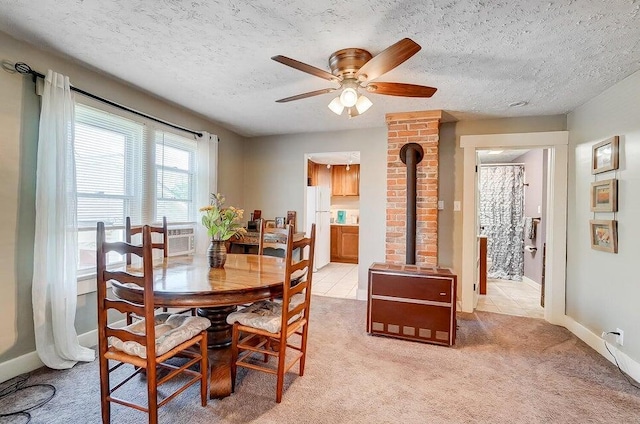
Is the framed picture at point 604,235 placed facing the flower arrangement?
yes

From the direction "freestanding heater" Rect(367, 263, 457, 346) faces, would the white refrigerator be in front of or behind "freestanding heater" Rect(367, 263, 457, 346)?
behind

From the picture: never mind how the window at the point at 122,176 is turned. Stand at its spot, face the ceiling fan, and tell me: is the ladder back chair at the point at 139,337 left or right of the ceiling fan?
right

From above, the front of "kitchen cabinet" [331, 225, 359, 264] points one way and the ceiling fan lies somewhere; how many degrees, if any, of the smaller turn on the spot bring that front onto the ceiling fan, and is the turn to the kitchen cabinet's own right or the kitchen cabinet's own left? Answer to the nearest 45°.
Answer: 0° — it already faces it

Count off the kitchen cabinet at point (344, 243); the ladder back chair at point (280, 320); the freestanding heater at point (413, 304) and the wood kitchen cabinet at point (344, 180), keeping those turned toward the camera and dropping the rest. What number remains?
3

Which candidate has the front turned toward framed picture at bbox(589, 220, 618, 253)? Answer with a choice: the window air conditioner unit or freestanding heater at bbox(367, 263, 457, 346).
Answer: the window air conditioner unit

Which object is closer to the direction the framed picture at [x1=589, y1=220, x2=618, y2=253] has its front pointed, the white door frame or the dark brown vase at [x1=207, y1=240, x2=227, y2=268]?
the dark brown vase

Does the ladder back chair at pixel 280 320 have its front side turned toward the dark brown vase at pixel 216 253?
yes

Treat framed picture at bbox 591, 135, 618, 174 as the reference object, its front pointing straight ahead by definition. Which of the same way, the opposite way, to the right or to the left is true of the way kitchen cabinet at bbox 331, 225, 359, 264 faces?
to the left

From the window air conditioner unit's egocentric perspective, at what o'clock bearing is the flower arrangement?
The flower arrangement is roughly at 1 o'clock from the window air conditioner unit.

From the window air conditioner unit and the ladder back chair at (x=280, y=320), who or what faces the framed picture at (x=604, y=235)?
the window air conditioner unit

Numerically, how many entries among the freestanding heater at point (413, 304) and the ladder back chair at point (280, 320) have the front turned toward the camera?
1

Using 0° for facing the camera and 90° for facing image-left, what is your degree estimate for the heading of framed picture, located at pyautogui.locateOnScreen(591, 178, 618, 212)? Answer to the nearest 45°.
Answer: approximately 45°
